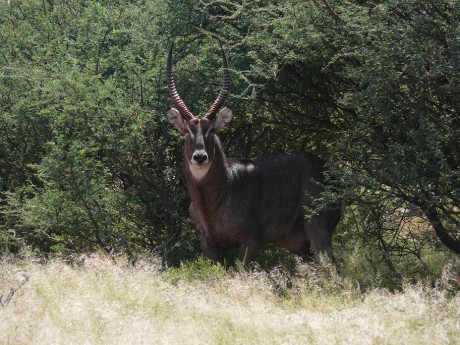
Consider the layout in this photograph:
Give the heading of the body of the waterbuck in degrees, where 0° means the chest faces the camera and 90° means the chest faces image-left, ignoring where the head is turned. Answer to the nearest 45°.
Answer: approximately 45°
